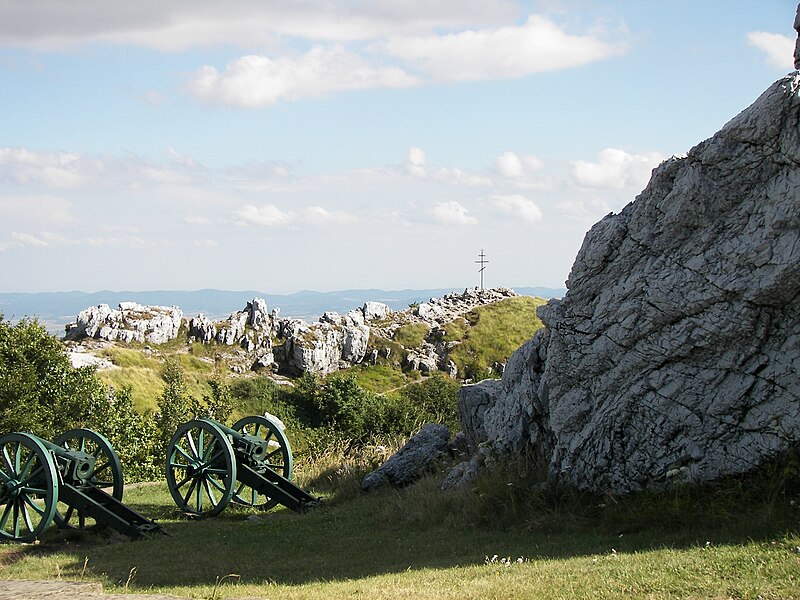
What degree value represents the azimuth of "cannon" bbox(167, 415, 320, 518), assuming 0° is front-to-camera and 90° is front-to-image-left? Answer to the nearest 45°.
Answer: approximately 135°

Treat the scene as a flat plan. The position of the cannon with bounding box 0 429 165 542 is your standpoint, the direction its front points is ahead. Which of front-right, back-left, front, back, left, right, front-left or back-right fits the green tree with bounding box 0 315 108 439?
front-right

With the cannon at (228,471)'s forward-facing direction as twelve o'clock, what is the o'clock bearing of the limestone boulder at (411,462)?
The limestone boulder is roughly at 4 o'clock from the cannon.

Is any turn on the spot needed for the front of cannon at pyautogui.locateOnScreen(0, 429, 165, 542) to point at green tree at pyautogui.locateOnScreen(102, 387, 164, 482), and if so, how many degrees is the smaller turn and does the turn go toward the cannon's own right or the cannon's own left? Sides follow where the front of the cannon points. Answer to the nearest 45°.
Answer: approximately 45° to the cannon's own right

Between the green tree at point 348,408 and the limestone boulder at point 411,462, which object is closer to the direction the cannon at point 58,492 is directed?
the green tree

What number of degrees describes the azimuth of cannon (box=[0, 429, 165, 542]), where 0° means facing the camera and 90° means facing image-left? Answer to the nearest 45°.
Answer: approximately 135°

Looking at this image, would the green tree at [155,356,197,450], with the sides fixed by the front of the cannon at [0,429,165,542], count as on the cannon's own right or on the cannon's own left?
on the cannon's own right
